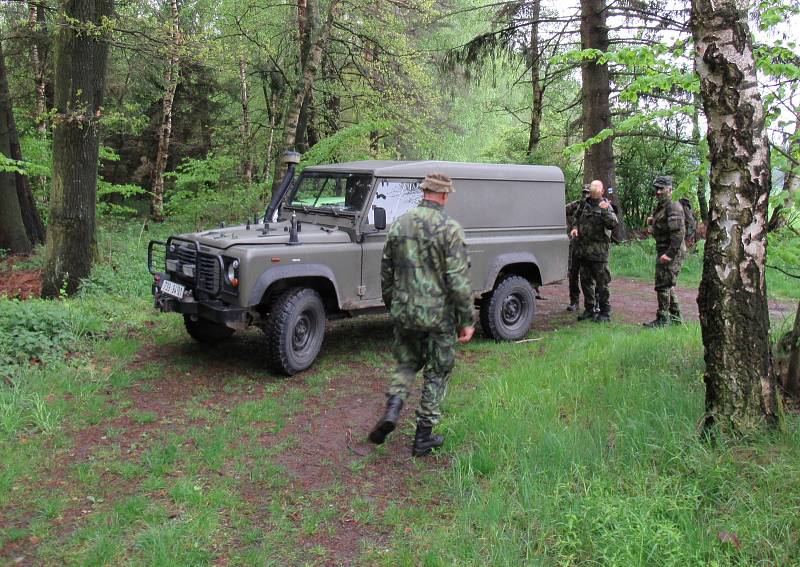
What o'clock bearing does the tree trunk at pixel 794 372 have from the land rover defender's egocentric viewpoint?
The tree trunk is roughly at 9 o'clock from the land rover defender.

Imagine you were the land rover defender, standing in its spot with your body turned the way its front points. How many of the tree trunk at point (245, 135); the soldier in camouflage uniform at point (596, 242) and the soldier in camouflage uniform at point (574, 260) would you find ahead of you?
0

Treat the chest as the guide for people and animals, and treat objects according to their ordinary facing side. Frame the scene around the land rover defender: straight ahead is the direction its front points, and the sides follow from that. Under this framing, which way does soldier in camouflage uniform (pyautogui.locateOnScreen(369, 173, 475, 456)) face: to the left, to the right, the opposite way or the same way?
the opposite way

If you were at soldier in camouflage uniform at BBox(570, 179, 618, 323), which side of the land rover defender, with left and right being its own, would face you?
back

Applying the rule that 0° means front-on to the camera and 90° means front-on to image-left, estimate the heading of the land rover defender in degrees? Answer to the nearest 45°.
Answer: approximately 45°

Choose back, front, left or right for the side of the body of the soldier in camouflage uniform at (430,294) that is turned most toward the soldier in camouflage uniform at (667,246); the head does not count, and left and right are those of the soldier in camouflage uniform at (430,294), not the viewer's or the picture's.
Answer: front

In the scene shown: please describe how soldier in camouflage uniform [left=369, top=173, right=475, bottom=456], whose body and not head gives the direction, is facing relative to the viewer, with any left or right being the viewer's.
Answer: facing away from the viewer and to the right of the viewer

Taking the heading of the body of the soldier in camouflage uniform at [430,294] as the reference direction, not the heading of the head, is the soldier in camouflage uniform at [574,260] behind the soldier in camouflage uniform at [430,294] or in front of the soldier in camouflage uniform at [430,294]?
in front
